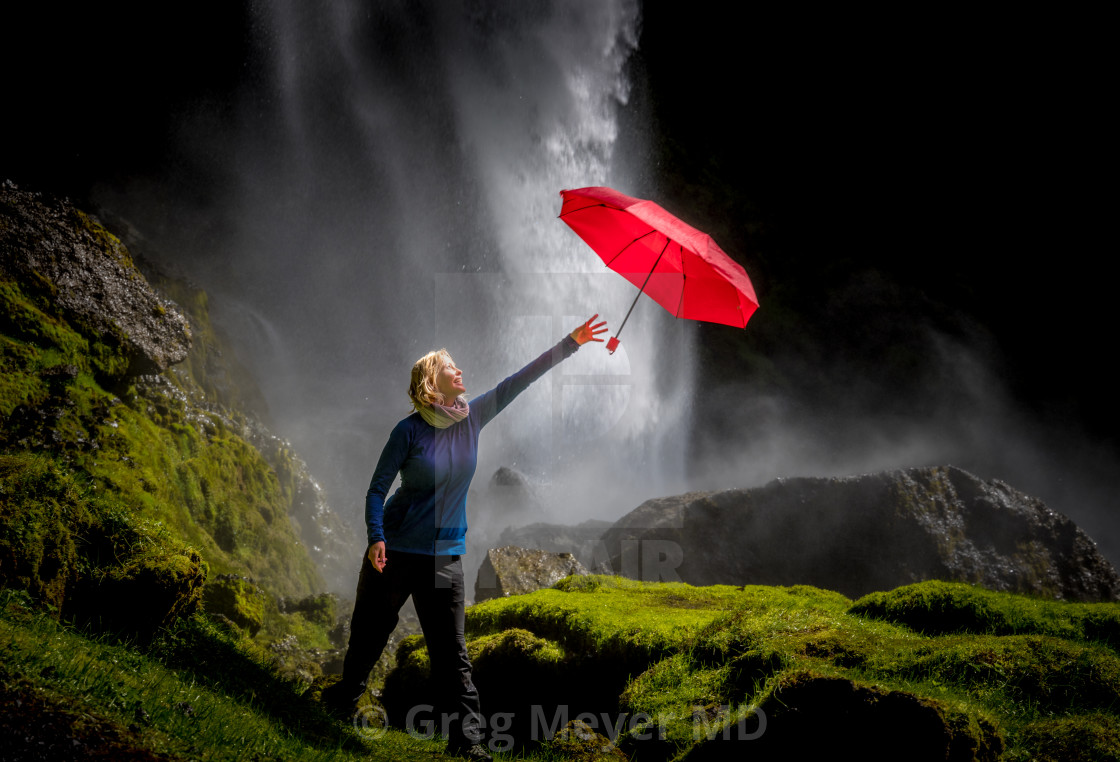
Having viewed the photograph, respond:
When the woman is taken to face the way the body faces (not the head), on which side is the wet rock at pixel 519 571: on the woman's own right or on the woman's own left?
on the woman's own left

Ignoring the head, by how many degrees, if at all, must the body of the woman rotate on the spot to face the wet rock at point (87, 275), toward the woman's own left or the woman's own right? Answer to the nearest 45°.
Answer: approximately 180°

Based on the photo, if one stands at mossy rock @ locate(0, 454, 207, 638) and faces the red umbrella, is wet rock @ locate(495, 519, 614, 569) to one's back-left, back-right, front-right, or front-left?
front-left

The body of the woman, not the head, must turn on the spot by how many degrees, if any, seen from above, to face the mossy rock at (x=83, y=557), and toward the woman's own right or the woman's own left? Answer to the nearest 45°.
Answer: approximately 135° to the woman's own right

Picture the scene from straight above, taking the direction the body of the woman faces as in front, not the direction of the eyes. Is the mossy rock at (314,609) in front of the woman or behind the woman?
behind

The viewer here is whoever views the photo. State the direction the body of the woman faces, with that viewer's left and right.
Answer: facing the viewer and to the right of the viewer

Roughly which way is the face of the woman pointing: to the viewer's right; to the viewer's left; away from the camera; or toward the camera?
to the viewer's right

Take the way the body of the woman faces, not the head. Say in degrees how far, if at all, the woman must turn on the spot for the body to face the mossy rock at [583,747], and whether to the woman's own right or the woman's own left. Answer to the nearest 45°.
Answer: approximately 45° to the woman's own left

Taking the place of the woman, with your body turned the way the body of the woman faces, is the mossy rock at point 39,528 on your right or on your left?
on your right

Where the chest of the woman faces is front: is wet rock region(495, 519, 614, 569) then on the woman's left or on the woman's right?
on the woman's left
